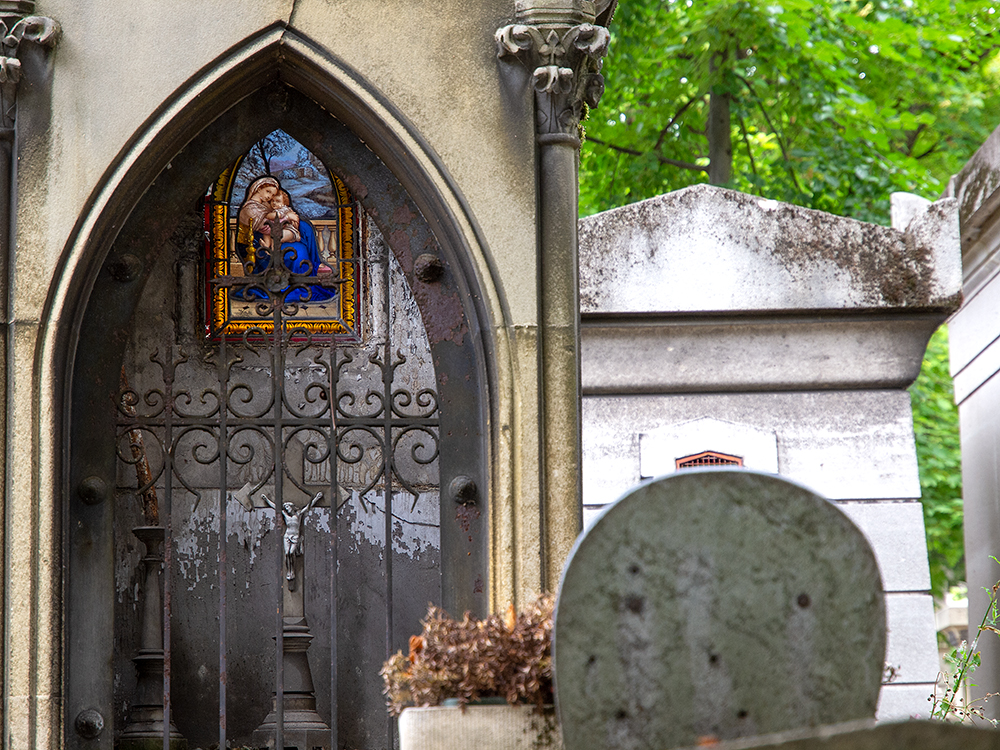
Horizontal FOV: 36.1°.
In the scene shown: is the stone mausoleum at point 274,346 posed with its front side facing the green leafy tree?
no

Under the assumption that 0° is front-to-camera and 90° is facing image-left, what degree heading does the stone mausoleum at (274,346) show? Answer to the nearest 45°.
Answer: approximately 0°

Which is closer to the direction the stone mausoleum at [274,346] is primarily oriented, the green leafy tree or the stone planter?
the stone planter

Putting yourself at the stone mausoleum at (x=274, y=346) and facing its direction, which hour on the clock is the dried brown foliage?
The dried brown foliage is roughly at 11 o'clock from the stone mausoleum.

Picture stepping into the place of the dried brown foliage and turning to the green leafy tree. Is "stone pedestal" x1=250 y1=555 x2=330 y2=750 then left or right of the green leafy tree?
left

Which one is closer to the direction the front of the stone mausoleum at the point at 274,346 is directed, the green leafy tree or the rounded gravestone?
the rounded gravestone

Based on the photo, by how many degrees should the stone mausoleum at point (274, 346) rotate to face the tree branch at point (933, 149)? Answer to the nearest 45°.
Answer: approximately 135° to its left

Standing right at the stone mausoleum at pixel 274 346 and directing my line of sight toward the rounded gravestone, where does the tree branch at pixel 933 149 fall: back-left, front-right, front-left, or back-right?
back-left

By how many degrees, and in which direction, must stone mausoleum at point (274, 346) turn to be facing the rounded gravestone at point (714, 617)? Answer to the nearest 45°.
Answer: approximately 45° to its left

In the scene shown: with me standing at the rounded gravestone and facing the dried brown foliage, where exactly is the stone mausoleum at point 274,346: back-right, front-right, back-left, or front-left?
front-right

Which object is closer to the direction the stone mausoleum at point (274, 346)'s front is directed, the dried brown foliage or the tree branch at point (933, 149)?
the dried brown foliage

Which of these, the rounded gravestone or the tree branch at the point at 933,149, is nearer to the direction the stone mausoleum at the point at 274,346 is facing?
the rounded gravestone
